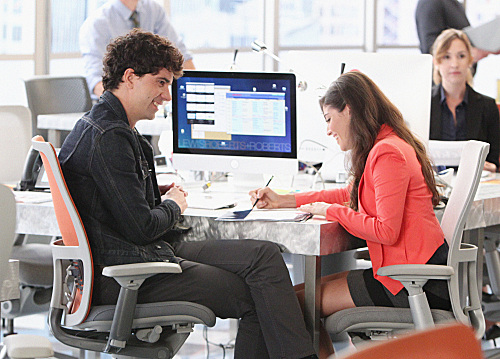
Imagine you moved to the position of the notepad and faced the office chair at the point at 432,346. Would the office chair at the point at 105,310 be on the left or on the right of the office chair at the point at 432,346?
right

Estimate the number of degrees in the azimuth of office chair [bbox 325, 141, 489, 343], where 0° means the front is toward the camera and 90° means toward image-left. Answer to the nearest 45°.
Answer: approximately 90°

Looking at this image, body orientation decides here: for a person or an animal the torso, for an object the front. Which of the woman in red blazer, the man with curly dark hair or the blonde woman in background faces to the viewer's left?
the woman in red blazer

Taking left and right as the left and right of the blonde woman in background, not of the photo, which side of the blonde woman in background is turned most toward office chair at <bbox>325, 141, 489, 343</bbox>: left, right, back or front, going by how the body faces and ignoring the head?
front

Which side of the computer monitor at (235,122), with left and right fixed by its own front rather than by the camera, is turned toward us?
front

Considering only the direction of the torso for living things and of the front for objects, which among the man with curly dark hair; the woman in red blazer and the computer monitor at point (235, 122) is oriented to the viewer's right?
the man with curly dark hair

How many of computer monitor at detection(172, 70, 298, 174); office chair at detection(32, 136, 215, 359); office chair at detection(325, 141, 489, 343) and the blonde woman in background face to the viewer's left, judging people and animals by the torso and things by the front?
1

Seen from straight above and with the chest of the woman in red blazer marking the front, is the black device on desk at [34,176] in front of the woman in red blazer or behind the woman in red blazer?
in front

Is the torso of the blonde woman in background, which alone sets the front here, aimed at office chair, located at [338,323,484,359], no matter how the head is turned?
yes

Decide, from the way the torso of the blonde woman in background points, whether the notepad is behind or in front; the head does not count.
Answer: in front

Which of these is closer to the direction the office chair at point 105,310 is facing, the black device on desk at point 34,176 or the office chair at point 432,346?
the office chair

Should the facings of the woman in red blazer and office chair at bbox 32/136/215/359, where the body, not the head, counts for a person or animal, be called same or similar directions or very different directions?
very different directions

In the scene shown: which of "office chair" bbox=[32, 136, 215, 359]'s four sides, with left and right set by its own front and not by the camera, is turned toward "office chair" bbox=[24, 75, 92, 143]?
left

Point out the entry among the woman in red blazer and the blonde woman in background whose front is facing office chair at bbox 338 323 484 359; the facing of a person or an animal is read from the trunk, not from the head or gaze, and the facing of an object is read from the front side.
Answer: the blonde woman in background

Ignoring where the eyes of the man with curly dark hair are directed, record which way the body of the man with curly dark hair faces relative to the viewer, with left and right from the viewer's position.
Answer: facing to the right of the viewer

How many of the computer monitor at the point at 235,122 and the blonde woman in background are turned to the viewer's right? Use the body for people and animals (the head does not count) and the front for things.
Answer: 0

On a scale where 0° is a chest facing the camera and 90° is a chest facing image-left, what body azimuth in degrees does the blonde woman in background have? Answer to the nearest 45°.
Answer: approximately 0°

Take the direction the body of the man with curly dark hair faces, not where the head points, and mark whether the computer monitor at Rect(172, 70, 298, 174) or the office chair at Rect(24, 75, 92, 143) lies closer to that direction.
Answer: the computer monitor
